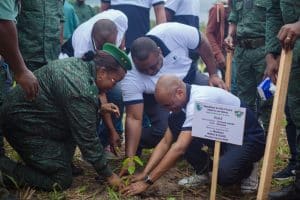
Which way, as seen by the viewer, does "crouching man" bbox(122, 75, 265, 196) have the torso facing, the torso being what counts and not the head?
to the viewer's left

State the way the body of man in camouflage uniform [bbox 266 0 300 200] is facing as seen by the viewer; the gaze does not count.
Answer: to the viewer's left

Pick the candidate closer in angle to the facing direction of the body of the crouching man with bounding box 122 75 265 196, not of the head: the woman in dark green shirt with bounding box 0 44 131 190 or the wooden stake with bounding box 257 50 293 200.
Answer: the woman in dark green shirt

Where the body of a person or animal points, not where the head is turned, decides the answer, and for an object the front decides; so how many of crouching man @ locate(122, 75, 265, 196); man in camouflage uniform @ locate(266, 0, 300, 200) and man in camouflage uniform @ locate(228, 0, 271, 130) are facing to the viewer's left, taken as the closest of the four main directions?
2

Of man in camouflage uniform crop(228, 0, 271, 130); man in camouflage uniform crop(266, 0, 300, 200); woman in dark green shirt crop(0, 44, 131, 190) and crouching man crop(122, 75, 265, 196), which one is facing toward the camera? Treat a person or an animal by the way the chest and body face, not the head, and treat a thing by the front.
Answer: man in camouflage uniform crop(228, 0, 271, 130)

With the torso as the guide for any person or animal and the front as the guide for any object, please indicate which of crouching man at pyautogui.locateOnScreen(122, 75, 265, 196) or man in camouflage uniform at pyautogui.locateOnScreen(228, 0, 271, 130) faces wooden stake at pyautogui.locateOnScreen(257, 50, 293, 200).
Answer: the man in camouflage uniform

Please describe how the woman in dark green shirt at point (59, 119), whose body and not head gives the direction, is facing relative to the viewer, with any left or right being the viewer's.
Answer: facing to the right of the viewer

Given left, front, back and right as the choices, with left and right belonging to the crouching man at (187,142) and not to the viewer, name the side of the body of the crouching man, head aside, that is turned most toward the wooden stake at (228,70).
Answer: right

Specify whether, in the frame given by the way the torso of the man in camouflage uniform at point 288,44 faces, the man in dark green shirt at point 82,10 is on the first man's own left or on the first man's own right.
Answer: on the first man's own right

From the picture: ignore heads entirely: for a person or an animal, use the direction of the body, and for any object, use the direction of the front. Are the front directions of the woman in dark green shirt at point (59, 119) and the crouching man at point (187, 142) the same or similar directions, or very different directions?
very different directions

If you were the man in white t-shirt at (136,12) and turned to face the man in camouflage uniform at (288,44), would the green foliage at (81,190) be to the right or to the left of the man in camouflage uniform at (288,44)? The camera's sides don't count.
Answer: right
